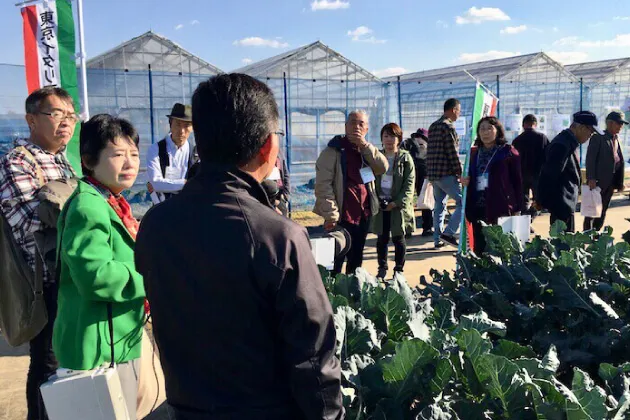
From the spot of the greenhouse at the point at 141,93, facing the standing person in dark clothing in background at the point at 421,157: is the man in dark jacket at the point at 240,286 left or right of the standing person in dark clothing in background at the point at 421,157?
right

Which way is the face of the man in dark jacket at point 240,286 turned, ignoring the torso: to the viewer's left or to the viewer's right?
to the viewer's right

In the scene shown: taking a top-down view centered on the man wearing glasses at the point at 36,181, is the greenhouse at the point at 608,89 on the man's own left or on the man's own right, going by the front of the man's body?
on the man's own left

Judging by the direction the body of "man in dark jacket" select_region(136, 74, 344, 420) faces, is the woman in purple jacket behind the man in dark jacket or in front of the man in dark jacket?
in front

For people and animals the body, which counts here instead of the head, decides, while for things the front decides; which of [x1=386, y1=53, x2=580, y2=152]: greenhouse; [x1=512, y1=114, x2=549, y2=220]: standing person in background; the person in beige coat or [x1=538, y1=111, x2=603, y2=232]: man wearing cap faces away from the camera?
the standing person in background
